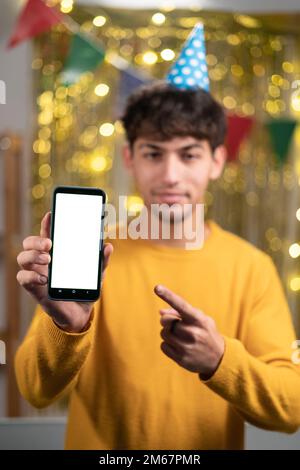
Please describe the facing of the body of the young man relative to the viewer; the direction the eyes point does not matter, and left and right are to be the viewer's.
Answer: facing the viewer
